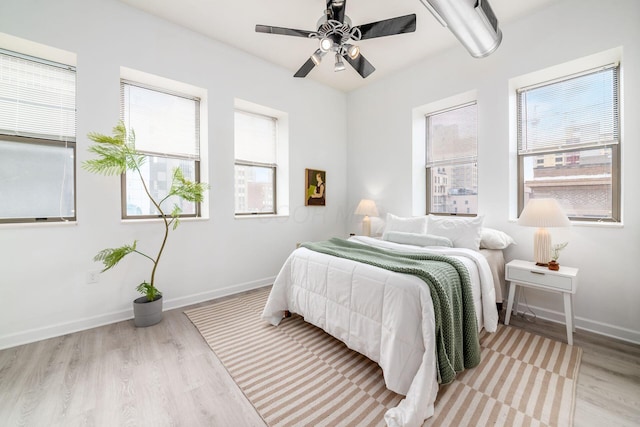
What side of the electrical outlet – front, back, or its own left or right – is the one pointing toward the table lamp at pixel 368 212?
left

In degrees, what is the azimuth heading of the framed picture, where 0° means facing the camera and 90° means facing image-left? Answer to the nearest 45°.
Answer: approximately 315°

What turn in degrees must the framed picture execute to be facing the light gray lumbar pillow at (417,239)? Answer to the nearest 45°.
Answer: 0° — it already faces it

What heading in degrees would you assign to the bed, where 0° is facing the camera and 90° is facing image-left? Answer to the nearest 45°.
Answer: approximately 45°

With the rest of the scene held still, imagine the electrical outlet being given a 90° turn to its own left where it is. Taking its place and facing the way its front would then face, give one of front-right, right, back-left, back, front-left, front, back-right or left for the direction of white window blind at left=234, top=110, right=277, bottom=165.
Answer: front

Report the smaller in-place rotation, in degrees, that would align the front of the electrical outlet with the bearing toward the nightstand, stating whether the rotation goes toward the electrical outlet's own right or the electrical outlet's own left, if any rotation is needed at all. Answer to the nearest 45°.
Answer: approximately 45° to the electrical outlet's own left

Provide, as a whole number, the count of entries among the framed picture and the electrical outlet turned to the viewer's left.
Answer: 0

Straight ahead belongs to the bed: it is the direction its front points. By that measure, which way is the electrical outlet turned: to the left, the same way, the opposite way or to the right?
to the left

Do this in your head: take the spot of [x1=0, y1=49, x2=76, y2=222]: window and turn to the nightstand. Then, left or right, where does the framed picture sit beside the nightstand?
left

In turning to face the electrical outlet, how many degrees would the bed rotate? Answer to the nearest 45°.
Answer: approximately 45° to its right

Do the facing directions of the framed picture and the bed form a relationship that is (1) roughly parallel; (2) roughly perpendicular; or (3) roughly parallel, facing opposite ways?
roughly perpendicular
